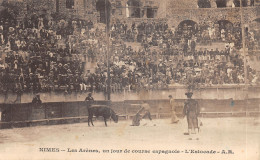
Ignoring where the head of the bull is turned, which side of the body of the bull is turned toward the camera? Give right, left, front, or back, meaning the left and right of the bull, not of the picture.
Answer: right

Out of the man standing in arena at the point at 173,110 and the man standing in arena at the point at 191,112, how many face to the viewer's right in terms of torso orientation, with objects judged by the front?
0

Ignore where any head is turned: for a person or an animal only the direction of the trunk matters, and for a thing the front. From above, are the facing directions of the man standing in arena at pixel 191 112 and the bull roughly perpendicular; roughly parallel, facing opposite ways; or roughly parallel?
roughly perpendicular

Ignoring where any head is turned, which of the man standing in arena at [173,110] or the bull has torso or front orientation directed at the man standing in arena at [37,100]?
the man standing in arena at [173,110]

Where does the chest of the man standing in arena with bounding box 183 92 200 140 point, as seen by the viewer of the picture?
away from the camera

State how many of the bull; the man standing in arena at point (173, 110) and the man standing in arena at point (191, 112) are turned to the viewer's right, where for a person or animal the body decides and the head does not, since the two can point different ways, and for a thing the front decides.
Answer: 1

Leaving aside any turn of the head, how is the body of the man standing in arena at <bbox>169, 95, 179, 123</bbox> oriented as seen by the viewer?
to the viewer's left

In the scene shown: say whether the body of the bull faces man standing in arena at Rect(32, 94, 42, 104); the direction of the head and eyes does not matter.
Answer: no

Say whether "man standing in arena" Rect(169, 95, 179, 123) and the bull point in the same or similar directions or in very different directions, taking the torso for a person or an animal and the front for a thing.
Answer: very different directions

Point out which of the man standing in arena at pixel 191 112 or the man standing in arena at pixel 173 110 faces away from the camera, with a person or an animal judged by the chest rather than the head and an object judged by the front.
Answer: the man standing in arena at pixel 191 112

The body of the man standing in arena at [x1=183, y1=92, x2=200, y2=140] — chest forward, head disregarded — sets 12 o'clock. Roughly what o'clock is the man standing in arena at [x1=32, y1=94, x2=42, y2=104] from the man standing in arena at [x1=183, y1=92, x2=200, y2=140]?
the man standing in arena at [x1=32, y1=94, x2=42, y2=104] is roughly at 9 o'clock from the man standing in arena at [x1=183, y1=92, x2=200, y2=140].

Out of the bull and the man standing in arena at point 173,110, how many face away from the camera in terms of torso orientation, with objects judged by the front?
0
